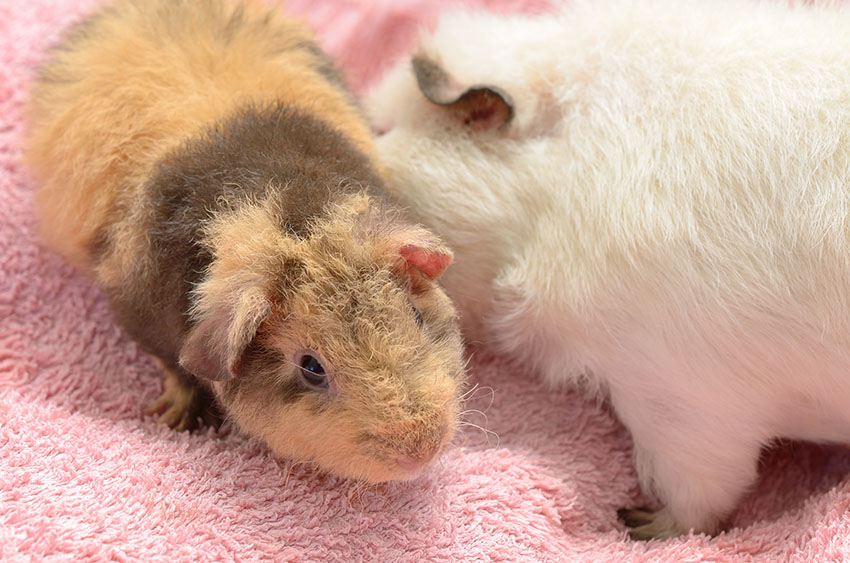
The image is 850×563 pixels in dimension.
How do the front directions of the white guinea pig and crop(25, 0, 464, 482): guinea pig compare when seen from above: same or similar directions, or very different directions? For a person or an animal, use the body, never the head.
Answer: very different directions

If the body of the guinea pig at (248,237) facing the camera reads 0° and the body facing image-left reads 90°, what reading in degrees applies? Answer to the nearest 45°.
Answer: approximately 315°

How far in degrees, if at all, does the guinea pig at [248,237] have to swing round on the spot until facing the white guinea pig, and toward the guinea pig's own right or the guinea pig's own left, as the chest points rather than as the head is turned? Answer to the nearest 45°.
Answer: approximately 90° to the guinea pig's own left

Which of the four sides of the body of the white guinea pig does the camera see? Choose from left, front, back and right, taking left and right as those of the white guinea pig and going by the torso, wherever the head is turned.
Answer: left

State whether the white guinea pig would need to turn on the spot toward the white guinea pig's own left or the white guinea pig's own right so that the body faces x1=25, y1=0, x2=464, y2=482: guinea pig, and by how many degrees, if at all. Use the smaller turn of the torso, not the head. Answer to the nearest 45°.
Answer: approximately 45° to the white guinea pig's own left

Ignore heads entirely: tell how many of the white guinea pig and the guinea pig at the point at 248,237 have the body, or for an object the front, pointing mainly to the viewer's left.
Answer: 1
